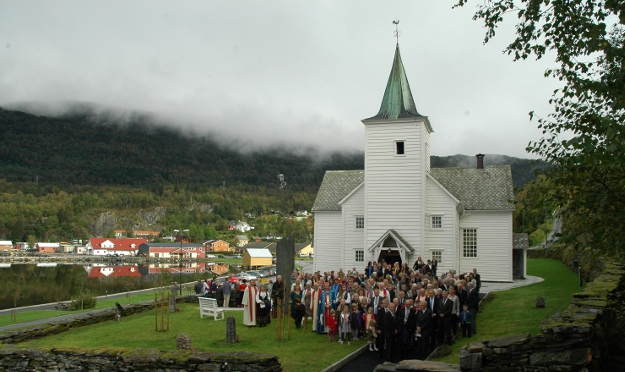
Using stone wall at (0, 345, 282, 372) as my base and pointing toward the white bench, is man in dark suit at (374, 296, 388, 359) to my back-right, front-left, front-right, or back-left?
front-right

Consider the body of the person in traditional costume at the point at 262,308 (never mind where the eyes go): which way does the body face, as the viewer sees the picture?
toward the camera

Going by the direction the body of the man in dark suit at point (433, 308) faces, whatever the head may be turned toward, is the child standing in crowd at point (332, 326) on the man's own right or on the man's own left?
on the man's own right

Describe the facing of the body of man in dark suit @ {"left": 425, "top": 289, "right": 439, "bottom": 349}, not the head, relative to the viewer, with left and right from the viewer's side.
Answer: facing the viewer

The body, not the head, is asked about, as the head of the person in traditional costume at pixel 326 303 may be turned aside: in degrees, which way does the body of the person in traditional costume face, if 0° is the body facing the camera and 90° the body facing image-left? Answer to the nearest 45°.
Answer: approximately 0°

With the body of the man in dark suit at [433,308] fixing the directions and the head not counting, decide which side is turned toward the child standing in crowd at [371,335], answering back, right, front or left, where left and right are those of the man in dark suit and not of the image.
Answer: right

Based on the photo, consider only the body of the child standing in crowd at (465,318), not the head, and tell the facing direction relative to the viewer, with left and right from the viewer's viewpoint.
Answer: facing the viewer

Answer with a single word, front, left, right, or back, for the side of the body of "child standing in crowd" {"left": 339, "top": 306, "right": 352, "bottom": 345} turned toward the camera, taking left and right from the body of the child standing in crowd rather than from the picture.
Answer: front

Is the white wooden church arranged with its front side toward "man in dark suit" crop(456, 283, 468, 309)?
yes

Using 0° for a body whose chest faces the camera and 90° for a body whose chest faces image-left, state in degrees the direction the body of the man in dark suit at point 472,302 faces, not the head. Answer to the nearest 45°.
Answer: approximately 45°

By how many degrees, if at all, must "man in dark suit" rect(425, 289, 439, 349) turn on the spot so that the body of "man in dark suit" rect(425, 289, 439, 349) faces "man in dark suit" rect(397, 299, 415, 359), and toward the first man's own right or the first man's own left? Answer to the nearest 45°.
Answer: approximately 45° to the first man's own right
